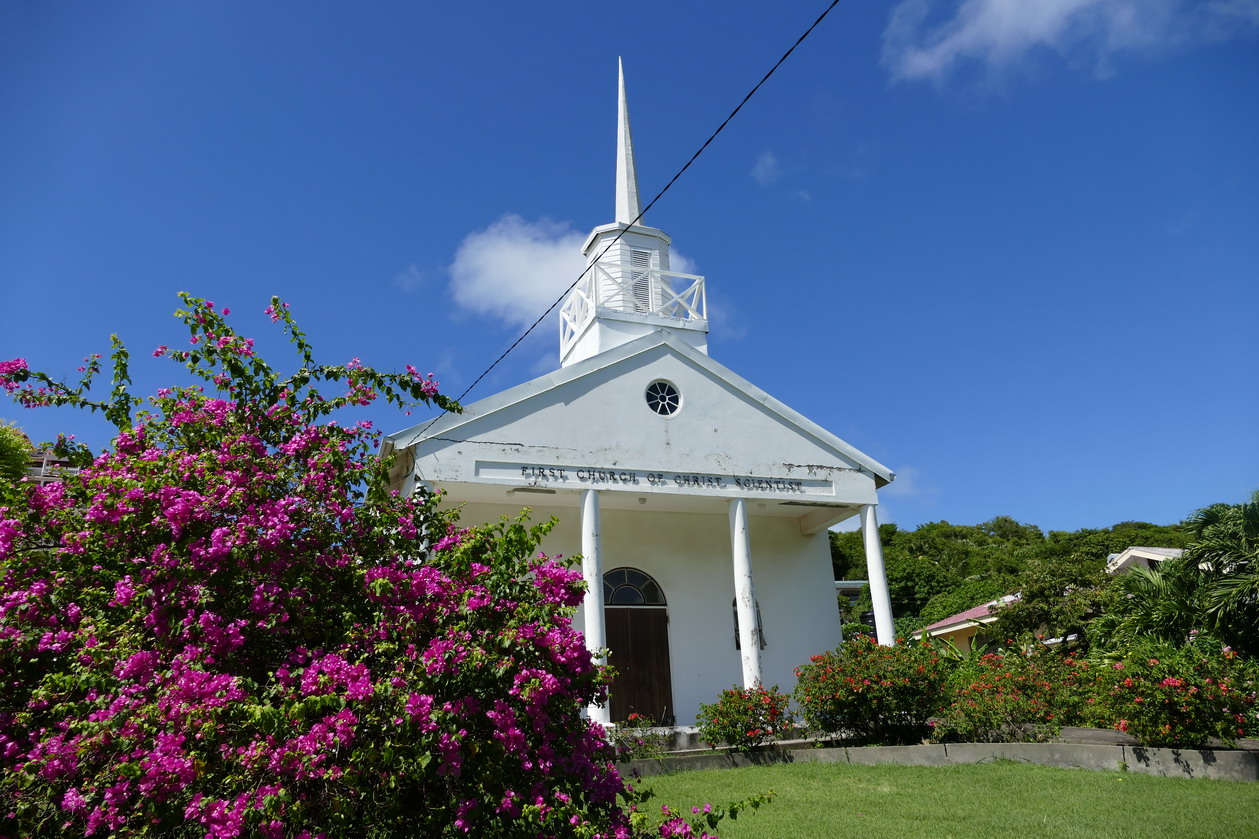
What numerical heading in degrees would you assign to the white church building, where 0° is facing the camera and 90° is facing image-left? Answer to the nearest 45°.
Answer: approximately 0°

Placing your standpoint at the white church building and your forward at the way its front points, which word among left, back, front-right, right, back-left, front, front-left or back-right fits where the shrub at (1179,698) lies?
front-left

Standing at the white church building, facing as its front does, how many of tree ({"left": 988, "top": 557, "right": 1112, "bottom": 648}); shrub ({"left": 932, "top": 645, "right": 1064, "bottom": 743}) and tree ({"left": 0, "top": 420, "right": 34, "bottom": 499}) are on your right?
1

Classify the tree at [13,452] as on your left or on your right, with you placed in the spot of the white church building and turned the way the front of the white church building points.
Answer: on your right

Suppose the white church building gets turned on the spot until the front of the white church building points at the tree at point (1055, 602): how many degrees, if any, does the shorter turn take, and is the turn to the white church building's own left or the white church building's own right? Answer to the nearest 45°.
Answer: approximately 135° to the white church building's own left

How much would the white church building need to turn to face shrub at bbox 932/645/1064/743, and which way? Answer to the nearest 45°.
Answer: approximately 45° to its left

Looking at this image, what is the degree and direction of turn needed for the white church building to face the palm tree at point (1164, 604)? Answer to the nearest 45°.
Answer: approximately 90° to its left

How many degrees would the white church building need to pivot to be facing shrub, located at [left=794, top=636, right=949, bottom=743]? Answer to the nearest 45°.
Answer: approximately 45° to its left

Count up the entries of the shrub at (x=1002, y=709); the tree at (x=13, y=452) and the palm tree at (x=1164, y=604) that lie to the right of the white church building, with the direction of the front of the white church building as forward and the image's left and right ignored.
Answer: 1
